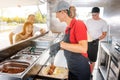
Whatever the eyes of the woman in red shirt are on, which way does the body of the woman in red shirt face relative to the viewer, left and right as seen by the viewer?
facing to the left of the viewer

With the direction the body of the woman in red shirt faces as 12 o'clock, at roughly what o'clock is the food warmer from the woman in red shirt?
The food warmer is roughly at 12 o'clock from the woman in red shirt.
